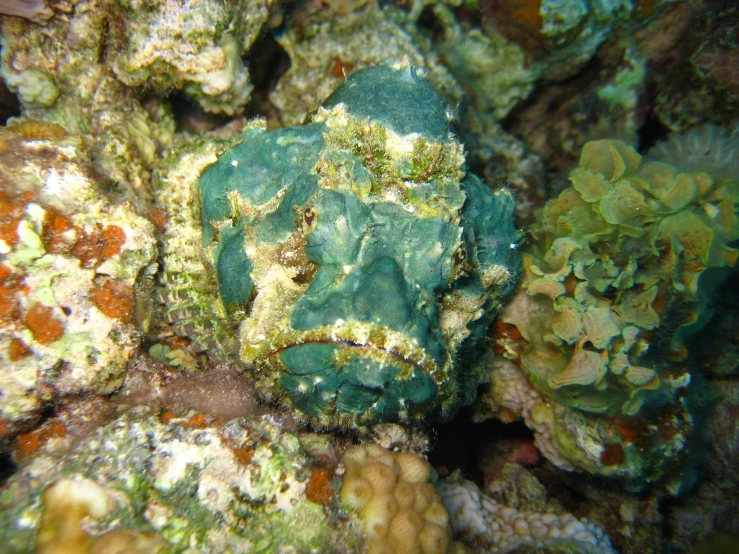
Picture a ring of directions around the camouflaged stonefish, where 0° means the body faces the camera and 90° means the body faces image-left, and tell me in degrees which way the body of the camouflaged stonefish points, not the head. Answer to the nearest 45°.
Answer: approximately 0°

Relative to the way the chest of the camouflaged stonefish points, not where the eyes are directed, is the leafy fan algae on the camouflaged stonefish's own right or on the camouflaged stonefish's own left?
on the camouflaged stonefish's own left

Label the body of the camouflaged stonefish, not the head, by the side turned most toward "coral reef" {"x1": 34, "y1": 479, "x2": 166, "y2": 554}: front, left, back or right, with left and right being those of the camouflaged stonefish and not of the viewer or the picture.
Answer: right
